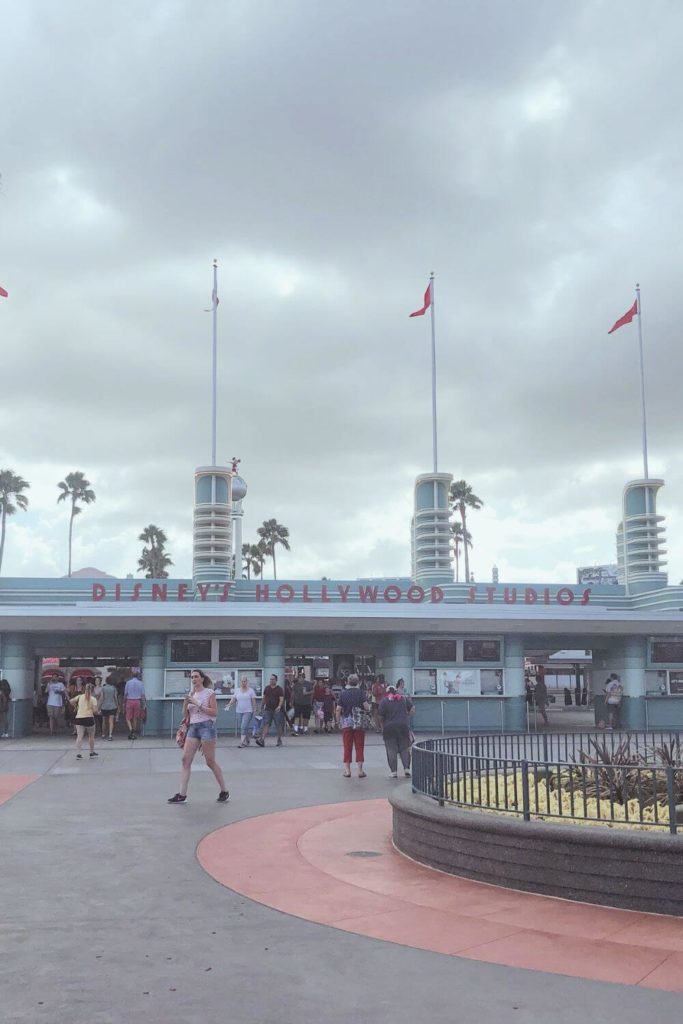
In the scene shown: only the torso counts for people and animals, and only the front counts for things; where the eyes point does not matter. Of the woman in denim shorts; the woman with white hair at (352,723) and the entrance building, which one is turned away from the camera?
the woman with white hair

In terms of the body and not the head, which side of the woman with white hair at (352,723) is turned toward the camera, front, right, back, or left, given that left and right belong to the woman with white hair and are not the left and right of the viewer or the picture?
back

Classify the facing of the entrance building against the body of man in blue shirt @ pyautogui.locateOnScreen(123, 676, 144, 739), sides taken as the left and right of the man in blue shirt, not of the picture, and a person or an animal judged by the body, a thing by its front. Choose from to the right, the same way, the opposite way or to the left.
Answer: the opposite way

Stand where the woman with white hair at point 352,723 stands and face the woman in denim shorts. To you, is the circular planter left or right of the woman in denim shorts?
left

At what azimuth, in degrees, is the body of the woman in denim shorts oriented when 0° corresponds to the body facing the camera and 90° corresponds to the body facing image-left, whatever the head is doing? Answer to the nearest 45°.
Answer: approximately 45°

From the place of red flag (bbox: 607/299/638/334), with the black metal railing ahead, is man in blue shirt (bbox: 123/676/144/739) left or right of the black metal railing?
right

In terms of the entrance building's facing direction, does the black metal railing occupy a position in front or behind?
in front

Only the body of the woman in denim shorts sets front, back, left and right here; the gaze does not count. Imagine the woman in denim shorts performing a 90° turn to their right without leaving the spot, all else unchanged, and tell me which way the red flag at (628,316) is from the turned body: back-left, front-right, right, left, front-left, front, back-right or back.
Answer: right

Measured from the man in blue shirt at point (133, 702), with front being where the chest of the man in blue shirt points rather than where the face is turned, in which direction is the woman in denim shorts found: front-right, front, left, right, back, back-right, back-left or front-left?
back

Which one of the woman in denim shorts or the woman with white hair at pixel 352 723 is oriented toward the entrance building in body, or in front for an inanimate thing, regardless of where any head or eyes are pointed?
the woman with white hair

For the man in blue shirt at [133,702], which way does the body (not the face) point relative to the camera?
away from the camera

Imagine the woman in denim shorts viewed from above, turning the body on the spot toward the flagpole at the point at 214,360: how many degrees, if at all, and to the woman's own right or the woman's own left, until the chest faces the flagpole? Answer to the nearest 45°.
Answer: approximately 135° to the woman's own right
